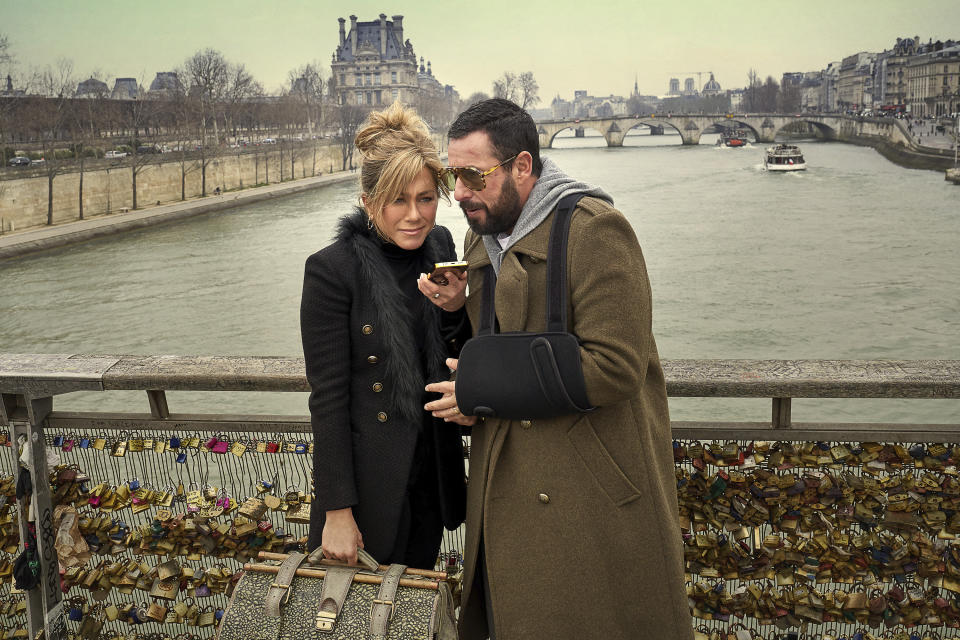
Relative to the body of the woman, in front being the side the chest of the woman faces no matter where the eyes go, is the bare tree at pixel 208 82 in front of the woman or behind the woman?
behind

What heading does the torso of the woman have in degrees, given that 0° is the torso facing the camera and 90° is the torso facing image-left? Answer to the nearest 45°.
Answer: approximately 315°

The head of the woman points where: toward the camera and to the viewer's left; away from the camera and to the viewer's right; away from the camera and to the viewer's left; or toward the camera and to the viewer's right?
toward the camera and to the viewer's right

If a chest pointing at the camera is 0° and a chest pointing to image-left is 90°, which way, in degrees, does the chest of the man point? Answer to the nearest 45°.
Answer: approximately 45°

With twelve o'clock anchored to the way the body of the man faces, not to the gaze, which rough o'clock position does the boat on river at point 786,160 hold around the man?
The boat on river is roughly at 5 o'clock from the man.
